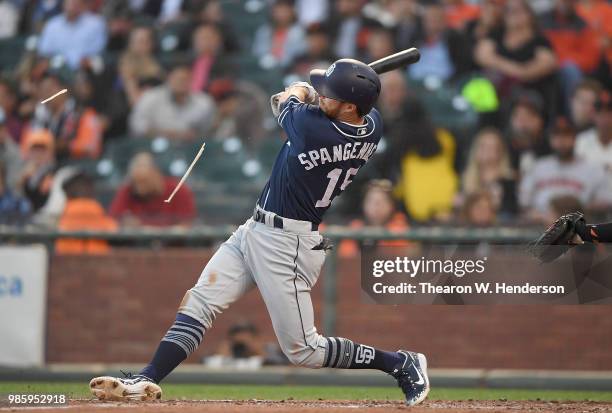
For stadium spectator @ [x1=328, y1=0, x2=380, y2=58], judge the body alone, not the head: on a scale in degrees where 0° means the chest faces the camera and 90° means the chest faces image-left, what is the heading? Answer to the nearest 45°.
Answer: approximately 0°

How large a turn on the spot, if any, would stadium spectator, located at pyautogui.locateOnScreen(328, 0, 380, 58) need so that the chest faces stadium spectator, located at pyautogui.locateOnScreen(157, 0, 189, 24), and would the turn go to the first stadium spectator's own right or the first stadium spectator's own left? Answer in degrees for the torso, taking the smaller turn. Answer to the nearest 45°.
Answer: approximately 135° to the first stadium spectator's own right

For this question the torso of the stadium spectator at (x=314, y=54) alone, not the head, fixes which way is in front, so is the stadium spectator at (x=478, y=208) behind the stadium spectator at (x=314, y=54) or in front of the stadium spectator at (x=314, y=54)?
in front

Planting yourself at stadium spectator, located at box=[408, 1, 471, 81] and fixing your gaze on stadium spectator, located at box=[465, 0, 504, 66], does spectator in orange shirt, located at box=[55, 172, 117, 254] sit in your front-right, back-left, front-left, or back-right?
back-right

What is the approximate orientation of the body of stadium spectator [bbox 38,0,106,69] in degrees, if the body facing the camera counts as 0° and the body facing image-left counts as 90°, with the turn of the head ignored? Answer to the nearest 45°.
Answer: approximately 0°

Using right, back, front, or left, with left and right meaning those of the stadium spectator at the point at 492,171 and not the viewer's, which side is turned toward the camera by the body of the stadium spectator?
front

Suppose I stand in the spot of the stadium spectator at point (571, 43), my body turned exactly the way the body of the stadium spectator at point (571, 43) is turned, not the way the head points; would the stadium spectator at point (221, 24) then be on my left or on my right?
on my right

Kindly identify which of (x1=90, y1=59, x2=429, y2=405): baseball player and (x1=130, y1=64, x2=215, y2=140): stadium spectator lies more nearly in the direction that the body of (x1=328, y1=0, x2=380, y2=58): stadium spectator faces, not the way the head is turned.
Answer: the baseball player

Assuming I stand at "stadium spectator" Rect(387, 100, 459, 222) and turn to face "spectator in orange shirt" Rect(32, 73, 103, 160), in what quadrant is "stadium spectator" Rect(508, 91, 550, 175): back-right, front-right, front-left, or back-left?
back-right

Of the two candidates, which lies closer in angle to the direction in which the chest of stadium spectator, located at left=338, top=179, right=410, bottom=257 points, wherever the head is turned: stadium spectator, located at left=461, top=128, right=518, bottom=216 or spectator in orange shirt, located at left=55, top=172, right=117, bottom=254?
the spectator in orange shirt

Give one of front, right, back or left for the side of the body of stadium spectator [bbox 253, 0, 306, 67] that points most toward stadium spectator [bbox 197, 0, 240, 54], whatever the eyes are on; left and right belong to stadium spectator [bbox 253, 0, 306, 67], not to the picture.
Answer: right

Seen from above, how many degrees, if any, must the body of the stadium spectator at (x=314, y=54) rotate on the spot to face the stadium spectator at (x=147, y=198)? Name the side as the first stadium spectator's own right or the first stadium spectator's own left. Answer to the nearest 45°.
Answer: approximately 45° to the first stadium spectator's own right

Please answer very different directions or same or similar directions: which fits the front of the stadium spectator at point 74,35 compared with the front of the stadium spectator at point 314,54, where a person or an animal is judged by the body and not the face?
same or similar directions

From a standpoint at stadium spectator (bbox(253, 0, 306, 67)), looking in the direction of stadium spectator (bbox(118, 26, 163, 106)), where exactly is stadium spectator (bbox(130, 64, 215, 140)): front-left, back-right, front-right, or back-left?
front-left

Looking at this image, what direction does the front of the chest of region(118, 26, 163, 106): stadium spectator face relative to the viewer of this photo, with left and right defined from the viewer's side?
facing the viewer
